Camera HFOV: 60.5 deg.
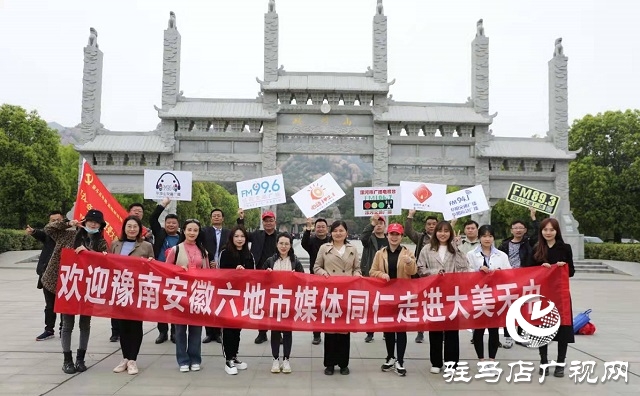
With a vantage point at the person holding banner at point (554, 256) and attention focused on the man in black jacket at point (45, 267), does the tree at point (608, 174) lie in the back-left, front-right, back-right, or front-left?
back-right

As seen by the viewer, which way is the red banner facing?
toward the camera

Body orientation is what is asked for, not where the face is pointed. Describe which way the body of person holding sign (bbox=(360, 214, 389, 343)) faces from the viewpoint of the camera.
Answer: toward the camera

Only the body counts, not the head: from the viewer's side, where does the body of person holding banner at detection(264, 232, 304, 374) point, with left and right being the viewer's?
facing the viewer

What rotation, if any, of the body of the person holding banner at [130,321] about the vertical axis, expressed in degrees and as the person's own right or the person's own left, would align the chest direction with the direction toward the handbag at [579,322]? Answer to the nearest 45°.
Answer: approximately 90° to the person's own left

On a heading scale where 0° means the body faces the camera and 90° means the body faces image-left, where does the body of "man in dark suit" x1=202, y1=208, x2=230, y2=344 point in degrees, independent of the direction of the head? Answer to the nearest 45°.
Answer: approximately 0°

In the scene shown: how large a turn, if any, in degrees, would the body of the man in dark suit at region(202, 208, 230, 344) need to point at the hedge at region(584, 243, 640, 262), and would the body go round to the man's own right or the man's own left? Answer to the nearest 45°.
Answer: approximately 135° to the man's own left

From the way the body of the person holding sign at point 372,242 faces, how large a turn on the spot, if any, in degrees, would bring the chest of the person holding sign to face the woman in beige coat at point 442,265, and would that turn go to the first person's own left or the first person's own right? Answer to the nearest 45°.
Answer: approximately 45° to the first person's own left

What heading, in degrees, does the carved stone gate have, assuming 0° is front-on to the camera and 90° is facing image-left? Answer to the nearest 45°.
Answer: approximately 0°

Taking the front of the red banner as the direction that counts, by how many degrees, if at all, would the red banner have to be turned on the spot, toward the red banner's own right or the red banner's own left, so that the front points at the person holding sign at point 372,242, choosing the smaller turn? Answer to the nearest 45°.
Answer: approximately 135° to the red banner's own left
